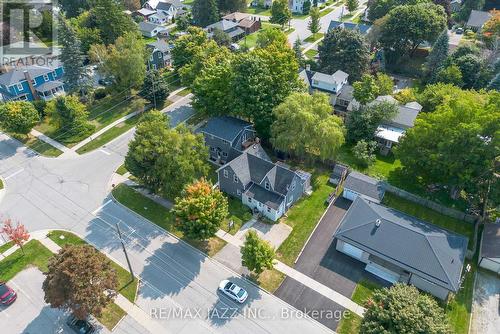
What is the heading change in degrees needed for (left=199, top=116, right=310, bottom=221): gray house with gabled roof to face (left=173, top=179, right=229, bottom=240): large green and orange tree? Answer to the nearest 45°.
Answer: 0° — it already faces it

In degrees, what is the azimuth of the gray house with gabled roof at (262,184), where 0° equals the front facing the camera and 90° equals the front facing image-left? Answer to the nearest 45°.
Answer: approximately 45°

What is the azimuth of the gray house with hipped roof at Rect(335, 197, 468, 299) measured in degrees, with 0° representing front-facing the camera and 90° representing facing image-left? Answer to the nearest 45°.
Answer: approximately 45°

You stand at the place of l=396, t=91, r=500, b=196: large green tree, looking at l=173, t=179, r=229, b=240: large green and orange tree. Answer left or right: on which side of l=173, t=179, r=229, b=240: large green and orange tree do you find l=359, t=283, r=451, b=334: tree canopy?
left

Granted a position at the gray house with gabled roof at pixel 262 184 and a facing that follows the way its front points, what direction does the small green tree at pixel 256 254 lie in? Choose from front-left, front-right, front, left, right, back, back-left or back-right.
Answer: front-left
